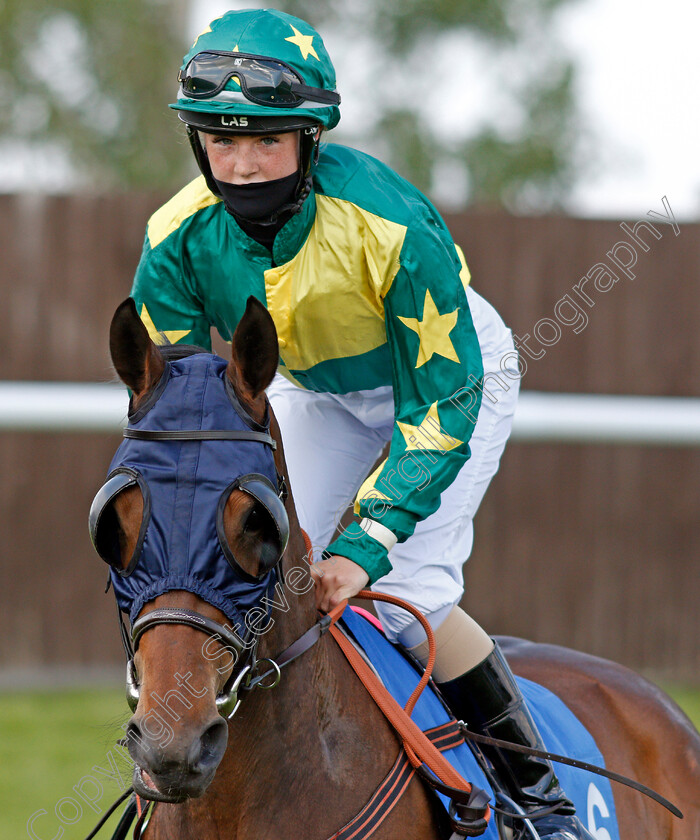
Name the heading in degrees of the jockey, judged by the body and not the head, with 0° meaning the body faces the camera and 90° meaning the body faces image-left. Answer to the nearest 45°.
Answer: approximately 45°

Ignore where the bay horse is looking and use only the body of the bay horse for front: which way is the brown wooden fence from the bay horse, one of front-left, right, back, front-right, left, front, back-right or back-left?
back-right

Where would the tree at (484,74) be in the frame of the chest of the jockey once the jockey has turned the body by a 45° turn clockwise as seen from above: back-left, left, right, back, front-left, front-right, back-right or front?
right

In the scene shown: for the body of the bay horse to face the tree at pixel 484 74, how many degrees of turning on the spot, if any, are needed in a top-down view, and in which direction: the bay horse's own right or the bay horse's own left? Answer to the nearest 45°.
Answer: approximately 135° to the bay horse's own right

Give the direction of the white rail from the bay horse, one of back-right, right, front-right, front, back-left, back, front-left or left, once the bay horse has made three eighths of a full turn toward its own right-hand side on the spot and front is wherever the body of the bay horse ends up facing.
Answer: front

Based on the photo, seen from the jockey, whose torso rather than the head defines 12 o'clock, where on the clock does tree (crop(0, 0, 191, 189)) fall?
The tree is roughly at 4 o'clock from the jockey.
